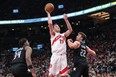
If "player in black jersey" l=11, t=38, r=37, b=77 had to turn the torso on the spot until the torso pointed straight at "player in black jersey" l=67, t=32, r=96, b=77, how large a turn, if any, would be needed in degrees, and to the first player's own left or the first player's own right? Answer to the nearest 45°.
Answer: approximately 45° to the first player's own right

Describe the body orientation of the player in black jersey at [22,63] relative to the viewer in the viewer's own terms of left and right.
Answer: facing away from the viewer and to the right of the viewer

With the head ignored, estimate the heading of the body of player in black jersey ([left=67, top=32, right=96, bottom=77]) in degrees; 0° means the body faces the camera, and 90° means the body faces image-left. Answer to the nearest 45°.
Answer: approximately 135°

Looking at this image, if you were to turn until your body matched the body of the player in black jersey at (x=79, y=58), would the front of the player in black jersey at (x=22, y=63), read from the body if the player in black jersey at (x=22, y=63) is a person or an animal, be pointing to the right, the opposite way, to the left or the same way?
to the right

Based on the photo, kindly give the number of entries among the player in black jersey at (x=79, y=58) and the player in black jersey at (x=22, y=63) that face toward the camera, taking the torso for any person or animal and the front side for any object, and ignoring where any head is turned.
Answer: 0

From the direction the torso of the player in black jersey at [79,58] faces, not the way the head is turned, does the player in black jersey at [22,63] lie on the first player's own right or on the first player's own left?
on the first player's own left
